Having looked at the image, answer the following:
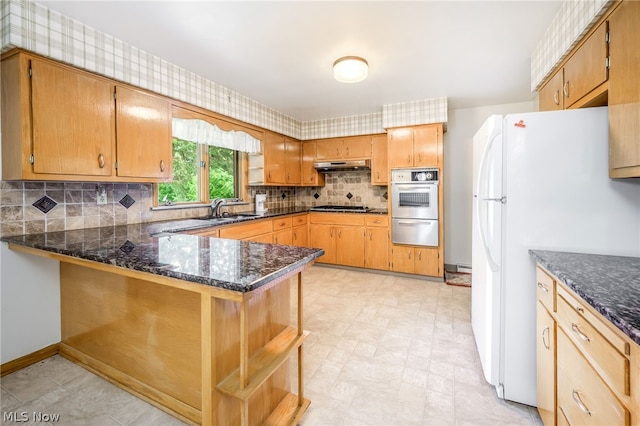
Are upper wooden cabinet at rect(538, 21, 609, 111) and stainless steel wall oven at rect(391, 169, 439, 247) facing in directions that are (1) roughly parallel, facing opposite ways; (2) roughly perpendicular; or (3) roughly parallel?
roughly perpendicular

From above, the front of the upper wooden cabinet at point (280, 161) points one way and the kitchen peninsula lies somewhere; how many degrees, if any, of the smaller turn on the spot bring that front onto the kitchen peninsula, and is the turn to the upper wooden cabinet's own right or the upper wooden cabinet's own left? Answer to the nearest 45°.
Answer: approximately 45° to the upper wooden cabinet's own right

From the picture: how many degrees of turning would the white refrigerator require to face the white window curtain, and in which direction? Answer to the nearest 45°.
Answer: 0° — it already faces it

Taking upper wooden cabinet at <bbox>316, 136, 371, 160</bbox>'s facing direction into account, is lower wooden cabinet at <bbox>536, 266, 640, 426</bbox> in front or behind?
in front

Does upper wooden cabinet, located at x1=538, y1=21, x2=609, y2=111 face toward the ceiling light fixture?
yes

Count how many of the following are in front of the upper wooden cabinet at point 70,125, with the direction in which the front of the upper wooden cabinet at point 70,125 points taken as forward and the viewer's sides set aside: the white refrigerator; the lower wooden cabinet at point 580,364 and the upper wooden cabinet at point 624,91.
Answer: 3

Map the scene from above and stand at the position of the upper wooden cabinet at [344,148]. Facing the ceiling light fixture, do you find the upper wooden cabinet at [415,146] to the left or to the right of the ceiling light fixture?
left

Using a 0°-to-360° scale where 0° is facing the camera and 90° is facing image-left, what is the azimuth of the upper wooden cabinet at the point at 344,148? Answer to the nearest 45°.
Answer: approximately 0°

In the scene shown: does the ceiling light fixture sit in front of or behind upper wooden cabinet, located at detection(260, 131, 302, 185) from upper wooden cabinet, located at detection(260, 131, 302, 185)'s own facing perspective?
in front

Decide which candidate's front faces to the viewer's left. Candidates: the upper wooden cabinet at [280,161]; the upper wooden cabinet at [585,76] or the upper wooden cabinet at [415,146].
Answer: the upper wooden cabinet at [585,76]

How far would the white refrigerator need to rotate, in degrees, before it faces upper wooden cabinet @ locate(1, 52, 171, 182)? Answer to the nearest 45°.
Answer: approximately 45° to its left

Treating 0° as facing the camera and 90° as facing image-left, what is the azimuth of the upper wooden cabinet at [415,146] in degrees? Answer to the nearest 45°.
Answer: approximately 0°
